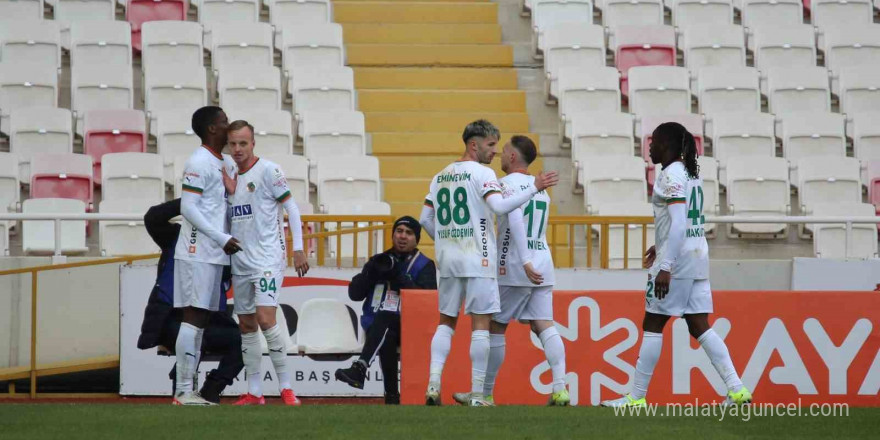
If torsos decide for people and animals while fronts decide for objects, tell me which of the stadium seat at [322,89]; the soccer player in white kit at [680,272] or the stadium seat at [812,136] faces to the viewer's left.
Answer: the soccer player in white kit

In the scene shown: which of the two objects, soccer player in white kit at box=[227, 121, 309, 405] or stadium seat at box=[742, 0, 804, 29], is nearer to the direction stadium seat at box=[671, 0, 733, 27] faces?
the soccer player in white kit

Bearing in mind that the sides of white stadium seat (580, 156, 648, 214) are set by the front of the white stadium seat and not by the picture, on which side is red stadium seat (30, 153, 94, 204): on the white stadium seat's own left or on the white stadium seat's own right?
on the white stadium seat's own right

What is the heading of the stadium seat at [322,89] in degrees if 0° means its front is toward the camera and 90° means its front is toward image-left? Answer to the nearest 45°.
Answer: approximately 0°

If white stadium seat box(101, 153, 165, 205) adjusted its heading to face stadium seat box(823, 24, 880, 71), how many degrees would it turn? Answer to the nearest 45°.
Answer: approximately 90° to its left

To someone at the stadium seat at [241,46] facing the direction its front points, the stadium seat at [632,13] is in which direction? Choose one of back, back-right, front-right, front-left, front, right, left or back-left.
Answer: left
